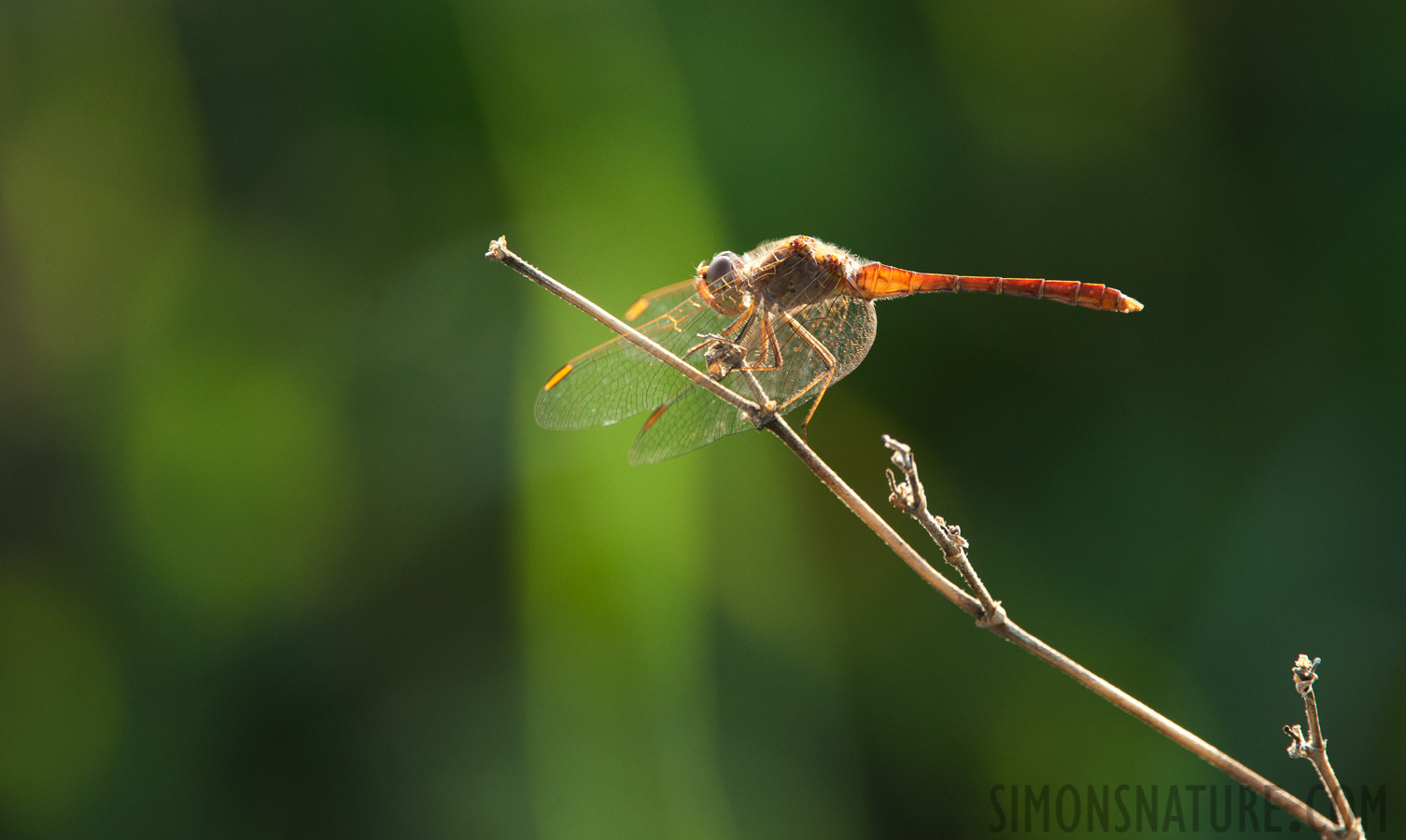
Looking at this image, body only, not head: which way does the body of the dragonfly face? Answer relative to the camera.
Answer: to the viewer's left
